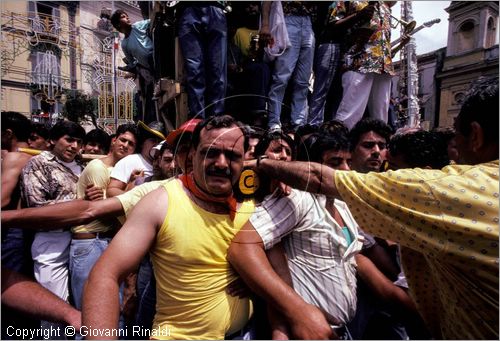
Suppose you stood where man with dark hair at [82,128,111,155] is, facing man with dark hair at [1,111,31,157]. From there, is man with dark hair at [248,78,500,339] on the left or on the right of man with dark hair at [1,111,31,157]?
left

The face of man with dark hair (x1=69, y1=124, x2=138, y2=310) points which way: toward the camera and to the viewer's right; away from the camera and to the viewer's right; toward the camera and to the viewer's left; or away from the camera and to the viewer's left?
toward the camera and to the viewer's right

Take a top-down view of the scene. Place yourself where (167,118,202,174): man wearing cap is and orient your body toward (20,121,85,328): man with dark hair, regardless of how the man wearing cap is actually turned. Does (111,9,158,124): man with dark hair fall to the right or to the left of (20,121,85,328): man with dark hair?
right

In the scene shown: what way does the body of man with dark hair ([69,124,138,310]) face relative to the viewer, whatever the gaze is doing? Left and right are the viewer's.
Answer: facing the viewer and to the right of the viewer

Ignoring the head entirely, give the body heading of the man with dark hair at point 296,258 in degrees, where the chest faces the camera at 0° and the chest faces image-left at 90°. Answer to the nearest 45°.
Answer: approximately 315°

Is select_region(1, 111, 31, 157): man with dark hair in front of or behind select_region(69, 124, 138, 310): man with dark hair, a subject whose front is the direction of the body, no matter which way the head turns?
behind

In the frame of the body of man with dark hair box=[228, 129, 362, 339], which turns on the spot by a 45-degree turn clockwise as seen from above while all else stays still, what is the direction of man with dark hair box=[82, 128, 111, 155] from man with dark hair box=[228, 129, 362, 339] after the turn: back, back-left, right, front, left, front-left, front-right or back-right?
back-right

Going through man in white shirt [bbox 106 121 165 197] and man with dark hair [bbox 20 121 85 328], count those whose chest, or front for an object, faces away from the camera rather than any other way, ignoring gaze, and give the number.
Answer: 0
